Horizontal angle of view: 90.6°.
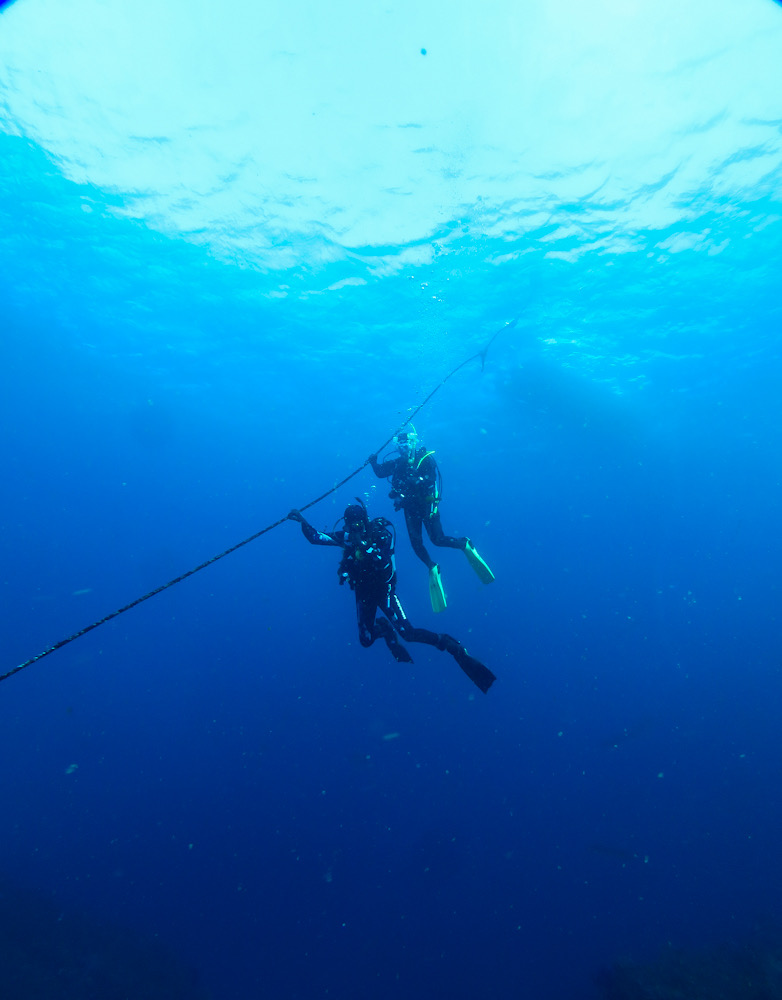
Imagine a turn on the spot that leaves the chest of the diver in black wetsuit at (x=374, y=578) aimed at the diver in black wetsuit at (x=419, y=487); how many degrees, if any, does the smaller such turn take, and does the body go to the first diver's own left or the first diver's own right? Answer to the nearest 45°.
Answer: approximately 180°

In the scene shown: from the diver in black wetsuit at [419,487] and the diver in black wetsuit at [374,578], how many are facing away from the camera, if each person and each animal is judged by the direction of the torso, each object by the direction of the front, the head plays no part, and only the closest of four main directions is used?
0

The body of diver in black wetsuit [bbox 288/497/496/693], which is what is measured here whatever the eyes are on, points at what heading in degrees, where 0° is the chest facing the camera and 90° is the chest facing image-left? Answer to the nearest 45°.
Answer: approximately 45°

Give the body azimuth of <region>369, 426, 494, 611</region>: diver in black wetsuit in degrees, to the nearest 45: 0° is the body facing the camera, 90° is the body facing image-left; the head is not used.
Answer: approximately 45°

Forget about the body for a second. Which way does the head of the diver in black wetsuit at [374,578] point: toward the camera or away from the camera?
toward the camera

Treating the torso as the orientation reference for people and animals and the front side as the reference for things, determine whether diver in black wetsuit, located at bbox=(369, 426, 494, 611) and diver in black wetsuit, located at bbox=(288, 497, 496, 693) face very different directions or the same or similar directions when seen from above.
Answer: same or similar directions

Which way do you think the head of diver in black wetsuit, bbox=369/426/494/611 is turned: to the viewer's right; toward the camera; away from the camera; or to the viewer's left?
toward the camera

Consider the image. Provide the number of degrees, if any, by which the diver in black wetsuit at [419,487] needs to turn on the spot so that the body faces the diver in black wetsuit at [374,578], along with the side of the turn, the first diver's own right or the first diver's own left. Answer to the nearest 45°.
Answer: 0° — they already face them
